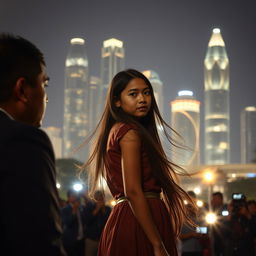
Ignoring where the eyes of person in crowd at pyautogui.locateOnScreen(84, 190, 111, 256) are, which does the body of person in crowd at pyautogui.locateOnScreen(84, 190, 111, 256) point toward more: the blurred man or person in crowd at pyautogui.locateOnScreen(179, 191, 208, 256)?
the blurred man

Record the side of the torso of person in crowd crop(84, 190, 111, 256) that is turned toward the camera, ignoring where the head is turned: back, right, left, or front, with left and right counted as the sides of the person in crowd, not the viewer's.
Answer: front

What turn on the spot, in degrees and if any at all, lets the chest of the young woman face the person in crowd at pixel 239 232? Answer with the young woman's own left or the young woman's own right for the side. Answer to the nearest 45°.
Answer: approximately 90° to the young woman's own left

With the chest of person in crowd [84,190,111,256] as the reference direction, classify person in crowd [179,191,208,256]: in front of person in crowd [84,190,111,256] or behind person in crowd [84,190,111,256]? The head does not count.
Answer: in front

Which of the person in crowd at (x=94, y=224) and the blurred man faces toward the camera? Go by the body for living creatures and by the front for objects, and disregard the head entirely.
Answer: the person in crowd

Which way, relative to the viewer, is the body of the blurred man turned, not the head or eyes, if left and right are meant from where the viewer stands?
facing away from the viewer and to the right of the viewer

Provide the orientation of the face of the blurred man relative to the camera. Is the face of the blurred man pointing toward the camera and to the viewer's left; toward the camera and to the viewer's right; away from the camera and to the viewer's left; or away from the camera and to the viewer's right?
away from the camera and to the viewer's right

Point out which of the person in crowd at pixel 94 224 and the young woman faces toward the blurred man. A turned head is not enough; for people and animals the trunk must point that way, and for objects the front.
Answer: the person in crowd

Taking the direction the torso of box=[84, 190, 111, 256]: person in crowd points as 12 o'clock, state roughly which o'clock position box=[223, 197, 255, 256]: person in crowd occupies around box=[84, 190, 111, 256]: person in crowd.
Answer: box=[223, 197, 255, 256]: person in crowd is roughly at 9 o'clock from box=[84, 190, 111, 256]: person in crowd.

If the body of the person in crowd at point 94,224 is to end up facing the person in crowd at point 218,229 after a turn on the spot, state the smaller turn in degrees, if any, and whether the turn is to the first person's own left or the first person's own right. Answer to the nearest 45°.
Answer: approximately 90° to the first person's own left

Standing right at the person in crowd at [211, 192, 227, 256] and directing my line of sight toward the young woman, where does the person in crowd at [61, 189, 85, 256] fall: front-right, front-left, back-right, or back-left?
front-right
